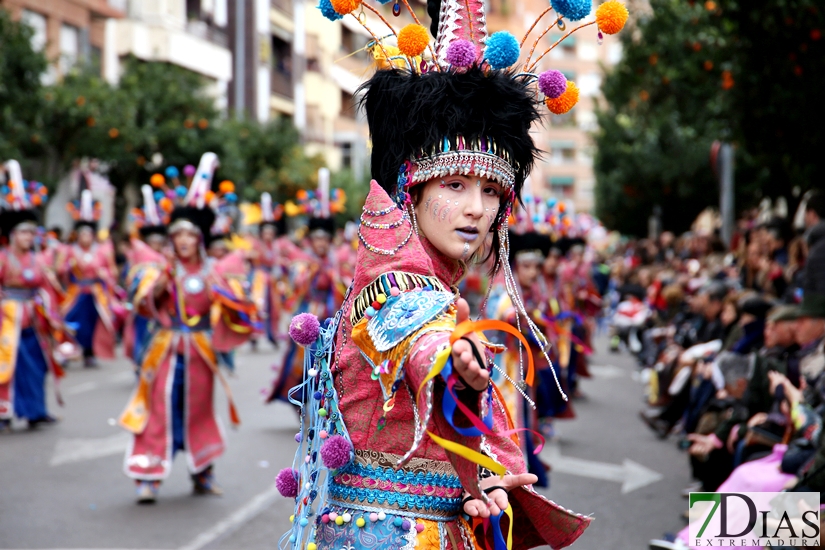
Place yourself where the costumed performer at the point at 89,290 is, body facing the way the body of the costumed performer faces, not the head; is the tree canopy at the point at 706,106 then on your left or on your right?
on your left

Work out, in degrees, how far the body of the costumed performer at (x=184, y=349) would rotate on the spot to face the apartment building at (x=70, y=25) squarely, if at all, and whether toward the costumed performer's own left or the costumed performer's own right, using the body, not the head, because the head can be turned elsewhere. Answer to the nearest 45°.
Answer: approximately 180°

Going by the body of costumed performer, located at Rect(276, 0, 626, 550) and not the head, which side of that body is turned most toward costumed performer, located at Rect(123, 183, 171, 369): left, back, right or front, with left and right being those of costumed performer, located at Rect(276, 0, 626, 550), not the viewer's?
back

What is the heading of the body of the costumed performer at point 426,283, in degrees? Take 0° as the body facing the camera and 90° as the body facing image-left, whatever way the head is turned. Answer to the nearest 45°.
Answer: approximately 315°

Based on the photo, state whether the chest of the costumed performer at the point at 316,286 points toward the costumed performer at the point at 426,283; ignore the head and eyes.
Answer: yes

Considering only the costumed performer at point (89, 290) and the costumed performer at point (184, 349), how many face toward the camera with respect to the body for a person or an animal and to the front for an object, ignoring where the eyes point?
2

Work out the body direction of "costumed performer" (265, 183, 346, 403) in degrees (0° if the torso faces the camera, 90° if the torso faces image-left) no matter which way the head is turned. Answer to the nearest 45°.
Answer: approximately 0°
